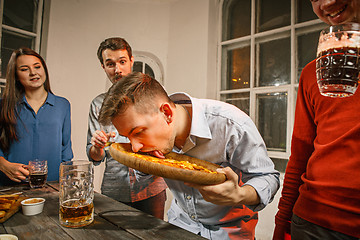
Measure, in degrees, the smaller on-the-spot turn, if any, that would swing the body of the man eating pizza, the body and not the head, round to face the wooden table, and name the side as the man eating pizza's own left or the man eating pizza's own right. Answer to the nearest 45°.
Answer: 0° — they already face it

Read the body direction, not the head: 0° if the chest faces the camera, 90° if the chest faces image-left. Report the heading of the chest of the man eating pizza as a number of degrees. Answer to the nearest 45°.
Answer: approximately 45°

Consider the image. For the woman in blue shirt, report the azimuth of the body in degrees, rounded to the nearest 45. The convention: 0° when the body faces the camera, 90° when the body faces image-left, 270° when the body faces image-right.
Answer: approximately 0°

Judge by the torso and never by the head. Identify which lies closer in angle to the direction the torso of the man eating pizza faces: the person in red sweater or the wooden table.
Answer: the wooden table

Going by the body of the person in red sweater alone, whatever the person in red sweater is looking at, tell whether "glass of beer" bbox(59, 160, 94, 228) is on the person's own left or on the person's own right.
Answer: on the person's own right

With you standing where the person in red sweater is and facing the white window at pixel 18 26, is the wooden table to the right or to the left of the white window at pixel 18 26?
left
